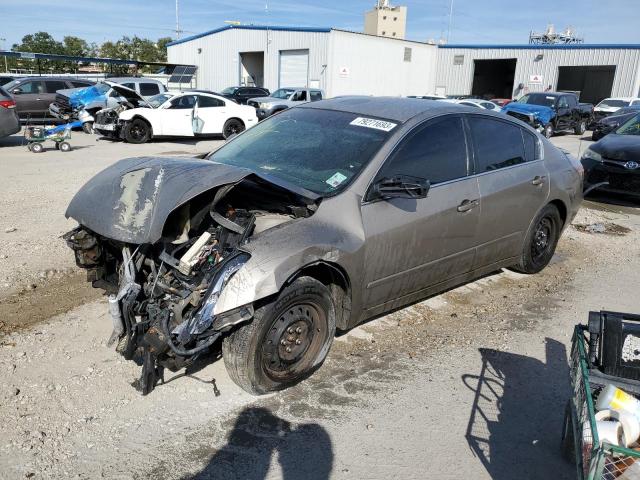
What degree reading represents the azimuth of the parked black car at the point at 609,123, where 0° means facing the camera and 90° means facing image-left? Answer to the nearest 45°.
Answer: approximately 45°

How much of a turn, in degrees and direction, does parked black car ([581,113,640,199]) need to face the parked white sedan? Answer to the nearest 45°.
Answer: approximately 45° to its right

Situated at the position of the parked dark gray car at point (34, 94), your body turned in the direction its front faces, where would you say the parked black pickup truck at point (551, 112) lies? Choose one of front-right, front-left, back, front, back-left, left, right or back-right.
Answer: back-left

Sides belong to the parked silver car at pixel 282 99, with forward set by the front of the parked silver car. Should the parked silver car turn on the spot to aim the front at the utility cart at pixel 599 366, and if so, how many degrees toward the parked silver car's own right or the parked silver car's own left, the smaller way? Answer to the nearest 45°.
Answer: approximately 45° to the parked silver car's own left

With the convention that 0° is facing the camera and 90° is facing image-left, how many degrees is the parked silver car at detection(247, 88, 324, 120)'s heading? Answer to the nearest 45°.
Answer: approximately 45°

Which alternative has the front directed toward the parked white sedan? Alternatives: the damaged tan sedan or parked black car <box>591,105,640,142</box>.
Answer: the parked black car

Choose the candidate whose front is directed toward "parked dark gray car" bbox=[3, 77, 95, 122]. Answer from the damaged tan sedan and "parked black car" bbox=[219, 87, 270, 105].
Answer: "parked black car" bbox=[219, 87, 270, 105]

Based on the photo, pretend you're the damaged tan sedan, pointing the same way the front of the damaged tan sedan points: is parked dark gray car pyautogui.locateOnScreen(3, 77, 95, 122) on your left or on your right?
on your right

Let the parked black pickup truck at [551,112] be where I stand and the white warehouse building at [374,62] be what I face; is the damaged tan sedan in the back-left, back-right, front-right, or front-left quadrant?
back-left

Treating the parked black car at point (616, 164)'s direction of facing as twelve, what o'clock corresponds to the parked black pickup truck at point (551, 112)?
the parked black pickup truck at point (551, 112) is roughly at 4 o'clock from the parked black car at point (616, 164).

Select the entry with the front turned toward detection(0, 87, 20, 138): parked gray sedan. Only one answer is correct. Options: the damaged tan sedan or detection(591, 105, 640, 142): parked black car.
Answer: the parked black car

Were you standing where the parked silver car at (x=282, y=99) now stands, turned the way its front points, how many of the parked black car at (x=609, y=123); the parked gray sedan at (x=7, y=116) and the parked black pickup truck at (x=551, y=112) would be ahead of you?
1
